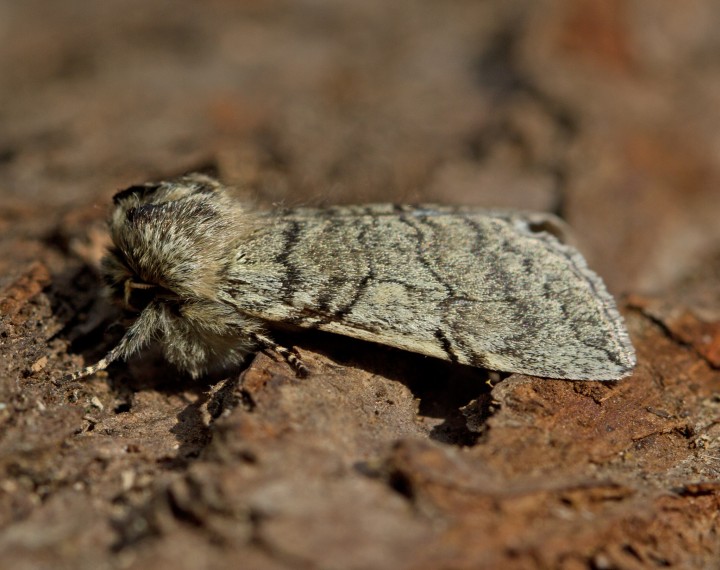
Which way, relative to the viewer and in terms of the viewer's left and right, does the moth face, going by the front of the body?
facing to the left of the viewer
